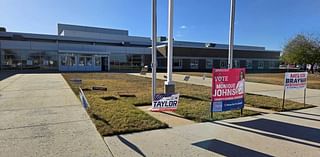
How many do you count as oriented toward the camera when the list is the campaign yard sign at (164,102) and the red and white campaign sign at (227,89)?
2

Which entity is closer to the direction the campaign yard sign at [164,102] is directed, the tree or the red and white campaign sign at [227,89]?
the red and white campaign sign

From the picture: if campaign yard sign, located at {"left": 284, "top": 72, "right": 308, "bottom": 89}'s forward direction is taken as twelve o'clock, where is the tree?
The tree is roughly at 6 o'clock from the campaign yard sign.

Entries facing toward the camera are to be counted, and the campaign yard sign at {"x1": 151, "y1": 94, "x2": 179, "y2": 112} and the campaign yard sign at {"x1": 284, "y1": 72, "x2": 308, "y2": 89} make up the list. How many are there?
2

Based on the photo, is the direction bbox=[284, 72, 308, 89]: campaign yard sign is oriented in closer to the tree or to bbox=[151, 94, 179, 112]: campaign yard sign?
the campaign yard sign

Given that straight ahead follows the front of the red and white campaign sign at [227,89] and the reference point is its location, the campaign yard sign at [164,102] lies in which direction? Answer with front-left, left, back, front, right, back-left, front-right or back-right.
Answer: right

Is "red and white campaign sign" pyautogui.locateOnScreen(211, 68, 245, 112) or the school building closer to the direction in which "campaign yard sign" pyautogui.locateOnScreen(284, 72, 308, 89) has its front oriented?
the red and white campaign sign

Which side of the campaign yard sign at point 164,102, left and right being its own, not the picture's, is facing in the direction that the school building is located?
back

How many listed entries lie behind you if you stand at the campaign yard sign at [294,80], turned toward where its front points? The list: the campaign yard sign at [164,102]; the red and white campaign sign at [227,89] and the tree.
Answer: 1

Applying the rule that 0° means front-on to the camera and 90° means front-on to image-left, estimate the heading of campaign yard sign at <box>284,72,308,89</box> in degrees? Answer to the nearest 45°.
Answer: approximately 0°

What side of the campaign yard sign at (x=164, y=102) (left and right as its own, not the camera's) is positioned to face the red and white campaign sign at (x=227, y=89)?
left

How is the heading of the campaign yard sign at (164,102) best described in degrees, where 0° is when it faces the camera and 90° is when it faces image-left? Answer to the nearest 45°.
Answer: approximately 0°

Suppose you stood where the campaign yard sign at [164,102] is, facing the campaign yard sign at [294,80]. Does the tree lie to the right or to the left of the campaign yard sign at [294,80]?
left

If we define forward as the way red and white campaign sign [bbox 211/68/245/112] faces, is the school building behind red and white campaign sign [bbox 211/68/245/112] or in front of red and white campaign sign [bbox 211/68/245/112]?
behind

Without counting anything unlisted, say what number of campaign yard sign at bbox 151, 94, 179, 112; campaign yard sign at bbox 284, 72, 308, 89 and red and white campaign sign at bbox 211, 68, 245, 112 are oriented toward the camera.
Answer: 3
